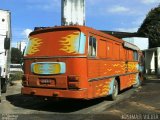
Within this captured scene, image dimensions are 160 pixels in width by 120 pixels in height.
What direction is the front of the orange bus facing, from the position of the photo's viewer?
facing away from the viewer and to the right of the viewer
